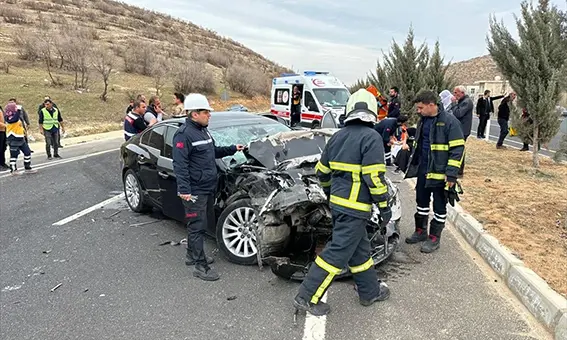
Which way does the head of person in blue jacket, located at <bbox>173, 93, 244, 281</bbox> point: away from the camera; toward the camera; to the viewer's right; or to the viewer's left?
to the viewer's right

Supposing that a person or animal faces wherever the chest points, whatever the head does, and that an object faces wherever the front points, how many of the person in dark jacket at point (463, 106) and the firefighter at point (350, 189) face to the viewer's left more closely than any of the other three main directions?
1

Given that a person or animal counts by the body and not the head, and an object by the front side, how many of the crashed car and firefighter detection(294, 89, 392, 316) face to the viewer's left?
0

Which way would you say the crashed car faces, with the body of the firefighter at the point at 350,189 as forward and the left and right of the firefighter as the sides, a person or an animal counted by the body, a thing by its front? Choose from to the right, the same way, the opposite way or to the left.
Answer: to the right

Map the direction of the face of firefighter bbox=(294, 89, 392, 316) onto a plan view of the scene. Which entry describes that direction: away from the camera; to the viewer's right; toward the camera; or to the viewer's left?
away from the camera

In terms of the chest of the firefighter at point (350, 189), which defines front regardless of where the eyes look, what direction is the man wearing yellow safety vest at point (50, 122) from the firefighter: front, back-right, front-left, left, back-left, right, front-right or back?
left

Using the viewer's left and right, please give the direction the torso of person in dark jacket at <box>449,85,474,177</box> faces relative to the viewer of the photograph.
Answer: facing to the left of the viewer

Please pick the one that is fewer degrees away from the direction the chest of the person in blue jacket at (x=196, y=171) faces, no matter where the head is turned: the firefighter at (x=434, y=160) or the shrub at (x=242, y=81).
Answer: the firefighter

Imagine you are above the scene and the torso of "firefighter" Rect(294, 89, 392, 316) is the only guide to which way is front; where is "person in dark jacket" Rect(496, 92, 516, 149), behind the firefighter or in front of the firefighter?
in front

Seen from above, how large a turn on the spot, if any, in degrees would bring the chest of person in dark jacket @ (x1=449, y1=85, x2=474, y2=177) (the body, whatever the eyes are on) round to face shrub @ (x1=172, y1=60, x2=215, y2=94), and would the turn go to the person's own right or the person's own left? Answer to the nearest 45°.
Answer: approximately 45° to the person's own right

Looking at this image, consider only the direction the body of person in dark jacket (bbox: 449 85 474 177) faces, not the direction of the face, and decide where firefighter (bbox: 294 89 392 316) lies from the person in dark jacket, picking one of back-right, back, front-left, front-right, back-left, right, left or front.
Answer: left

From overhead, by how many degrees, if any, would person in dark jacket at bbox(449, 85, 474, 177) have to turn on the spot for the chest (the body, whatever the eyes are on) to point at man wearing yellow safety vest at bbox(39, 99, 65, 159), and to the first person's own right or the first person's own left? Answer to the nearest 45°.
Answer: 0° — they already face them

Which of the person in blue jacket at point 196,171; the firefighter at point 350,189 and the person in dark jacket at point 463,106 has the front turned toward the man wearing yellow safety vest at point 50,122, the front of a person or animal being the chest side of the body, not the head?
the person in dark jacket

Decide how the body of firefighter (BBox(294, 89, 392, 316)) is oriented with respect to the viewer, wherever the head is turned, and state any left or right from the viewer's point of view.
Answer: facing away from the viewer and to the right of the viewer

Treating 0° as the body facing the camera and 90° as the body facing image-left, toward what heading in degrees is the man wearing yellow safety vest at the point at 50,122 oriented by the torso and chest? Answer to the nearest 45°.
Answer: approximately 0°

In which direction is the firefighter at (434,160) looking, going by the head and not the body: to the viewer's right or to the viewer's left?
to the viewer's left

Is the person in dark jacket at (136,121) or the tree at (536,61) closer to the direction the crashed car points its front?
the tree

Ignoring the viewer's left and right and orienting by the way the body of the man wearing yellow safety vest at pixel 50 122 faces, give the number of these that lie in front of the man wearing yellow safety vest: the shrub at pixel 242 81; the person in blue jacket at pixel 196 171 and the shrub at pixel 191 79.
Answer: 1

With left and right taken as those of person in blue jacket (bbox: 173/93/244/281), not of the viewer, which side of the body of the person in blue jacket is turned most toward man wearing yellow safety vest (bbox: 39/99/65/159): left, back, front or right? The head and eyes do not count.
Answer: back
